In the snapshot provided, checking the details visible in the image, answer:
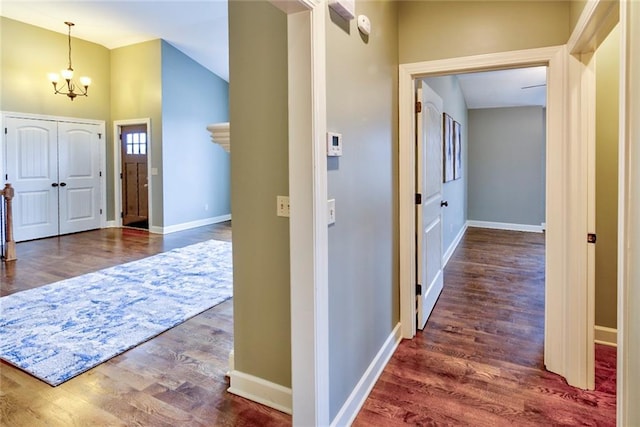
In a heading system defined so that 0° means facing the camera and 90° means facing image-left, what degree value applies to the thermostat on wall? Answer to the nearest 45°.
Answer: approximately 315°

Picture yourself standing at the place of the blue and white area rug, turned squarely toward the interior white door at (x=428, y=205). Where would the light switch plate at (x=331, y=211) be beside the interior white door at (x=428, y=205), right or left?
right

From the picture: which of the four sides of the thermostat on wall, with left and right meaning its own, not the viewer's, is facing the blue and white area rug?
back

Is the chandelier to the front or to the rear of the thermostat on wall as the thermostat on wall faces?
to the rear

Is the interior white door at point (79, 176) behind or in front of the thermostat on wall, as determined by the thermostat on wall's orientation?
behind

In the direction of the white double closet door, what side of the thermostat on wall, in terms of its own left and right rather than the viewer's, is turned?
back
